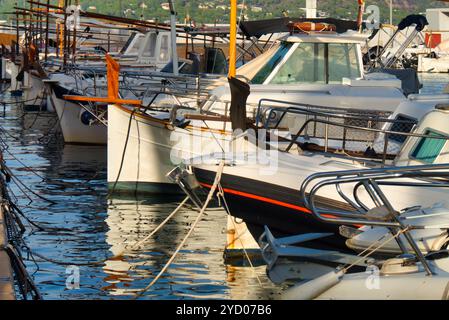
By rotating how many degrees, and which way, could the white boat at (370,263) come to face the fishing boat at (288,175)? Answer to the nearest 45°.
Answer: approximately 90° to its right

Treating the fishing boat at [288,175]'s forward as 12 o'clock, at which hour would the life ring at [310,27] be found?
The life ring is roughly at 3 o'clock from the fishing boat.

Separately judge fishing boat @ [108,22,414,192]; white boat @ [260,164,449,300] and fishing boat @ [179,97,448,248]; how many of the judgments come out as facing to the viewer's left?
3

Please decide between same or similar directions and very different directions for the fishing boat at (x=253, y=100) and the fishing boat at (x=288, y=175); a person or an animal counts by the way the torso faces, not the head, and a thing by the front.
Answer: same or similar directions

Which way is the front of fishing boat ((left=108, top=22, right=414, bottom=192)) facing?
to the viewer's left

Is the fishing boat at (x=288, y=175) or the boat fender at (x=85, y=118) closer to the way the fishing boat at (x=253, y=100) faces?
the boat fender

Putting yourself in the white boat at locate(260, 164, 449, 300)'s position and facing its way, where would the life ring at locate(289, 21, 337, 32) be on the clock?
The life ring is roughly at 3 o'clock from the white boat.

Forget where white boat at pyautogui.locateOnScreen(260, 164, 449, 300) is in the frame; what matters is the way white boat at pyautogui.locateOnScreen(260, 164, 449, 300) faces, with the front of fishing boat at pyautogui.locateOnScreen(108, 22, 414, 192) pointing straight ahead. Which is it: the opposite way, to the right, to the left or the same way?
the same way

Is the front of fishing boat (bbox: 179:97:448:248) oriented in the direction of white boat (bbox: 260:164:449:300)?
no

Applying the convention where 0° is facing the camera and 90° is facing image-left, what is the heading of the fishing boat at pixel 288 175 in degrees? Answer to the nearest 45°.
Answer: approximately 90°

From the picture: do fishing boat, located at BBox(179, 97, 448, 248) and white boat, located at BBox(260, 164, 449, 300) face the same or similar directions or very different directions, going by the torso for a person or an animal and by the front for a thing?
same or similar directions

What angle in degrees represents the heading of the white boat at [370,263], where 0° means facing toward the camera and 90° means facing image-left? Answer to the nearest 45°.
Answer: approximately 90°

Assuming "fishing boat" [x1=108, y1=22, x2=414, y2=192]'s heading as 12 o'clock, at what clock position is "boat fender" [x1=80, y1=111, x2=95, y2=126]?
The boat fender is roughly at 2 o'clock from the fishing boat.

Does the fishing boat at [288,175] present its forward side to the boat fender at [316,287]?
no

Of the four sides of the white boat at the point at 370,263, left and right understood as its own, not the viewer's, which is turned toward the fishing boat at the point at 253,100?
right
